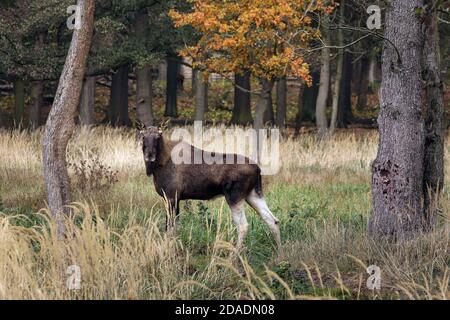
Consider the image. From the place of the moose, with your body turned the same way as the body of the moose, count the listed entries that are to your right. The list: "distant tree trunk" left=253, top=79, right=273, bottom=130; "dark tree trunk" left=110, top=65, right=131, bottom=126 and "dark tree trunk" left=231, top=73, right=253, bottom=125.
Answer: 3

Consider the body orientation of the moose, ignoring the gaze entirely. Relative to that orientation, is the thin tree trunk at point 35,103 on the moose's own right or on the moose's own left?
on the moose's own right

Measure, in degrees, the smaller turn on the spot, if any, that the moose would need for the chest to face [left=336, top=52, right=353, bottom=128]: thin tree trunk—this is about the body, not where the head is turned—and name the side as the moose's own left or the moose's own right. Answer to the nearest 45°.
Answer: approximately 90° to the moose's own right

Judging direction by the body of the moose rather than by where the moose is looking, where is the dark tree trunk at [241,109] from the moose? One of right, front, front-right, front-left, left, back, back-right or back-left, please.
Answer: right

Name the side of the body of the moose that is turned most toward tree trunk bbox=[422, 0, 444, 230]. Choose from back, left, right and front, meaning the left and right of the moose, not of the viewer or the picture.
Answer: back

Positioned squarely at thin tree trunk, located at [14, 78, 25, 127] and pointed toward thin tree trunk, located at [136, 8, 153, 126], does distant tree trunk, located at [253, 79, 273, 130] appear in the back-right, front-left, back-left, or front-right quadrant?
front-right

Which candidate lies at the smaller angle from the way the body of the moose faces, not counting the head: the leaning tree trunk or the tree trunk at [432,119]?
the leaning tree trunk

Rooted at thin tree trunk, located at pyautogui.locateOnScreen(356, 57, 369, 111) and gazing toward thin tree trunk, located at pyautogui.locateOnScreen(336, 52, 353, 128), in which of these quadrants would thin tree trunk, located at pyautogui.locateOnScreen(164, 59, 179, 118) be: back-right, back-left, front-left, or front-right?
front-right

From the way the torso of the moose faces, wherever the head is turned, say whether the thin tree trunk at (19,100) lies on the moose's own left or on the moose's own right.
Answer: on the moose's own right

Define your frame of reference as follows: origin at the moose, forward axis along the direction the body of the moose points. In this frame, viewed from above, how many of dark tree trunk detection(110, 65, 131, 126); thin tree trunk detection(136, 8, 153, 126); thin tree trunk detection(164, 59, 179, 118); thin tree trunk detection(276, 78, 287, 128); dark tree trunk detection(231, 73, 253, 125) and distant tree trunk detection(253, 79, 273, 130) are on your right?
6

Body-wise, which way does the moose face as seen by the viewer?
to the viewer's left

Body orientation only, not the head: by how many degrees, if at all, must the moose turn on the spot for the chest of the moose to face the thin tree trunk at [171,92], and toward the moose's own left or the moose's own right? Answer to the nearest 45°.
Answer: approximately 90° to the moose's own right

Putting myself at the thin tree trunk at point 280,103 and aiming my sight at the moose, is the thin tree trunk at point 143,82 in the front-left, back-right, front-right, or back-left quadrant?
front-right

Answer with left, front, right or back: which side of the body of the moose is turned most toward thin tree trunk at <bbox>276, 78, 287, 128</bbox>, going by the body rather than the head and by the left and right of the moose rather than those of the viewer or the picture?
right

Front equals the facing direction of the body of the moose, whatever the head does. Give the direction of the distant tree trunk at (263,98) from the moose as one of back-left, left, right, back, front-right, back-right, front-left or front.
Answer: right
